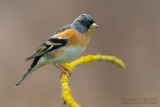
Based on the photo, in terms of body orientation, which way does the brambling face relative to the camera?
to the viewer's right
